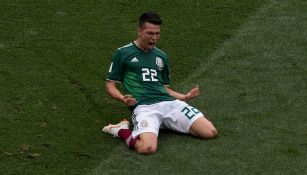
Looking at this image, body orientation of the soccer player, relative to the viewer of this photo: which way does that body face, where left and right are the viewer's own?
facing the viewer and to the right of the viewer
